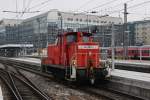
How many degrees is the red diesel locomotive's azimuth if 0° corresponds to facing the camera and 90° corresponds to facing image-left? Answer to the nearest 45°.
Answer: approximately 315°
